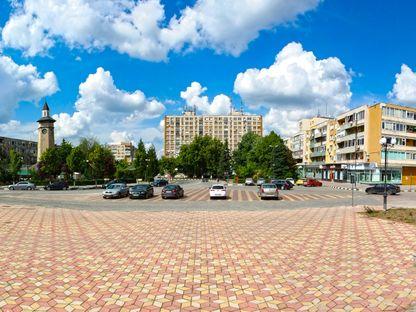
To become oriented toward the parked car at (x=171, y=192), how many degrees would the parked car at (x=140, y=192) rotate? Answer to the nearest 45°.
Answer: approximately 90° to its left

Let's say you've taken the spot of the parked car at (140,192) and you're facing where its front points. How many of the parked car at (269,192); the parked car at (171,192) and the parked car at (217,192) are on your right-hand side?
0

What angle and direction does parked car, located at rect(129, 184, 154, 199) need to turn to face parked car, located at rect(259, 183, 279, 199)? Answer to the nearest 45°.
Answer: approximately 135° to its left

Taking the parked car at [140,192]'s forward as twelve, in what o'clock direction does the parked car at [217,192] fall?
the parked car at [217,192] is roughly at 8 o'clock from the parked car at [140,192].

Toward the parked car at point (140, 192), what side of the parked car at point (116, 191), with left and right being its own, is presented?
left

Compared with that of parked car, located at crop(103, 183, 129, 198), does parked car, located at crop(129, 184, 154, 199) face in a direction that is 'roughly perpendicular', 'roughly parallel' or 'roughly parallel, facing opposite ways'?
roughly parallel

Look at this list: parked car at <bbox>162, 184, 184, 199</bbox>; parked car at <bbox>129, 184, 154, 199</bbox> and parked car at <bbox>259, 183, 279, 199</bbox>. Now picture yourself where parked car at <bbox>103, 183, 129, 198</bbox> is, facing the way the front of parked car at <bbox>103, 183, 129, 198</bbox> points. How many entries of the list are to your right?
0

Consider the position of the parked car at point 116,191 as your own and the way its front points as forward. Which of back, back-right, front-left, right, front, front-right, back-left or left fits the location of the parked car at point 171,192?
left

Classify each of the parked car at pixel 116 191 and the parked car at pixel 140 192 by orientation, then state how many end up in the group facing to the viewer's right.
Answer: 0

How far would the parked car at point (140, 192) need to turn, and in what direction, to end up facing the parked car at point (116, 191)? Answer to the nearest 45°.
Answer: approximately 90° to its right

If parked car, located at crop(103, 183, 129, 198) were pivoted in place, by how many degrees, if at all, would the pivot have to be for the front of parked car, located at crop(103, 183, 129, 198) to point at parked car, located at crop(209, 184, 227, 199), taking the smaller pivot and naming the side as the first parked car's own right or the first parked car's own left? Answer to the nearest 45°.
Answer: approximately 90° to the first parked car's own left

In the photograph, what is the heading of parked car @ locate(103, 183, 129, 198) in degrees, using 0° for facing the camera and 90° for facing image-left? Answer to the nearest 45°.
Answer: approximately 45°

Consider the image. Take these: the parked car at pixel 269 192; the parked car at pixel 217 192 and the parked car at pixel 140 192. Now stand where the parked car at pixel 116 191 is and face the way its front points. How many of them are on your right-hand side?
0

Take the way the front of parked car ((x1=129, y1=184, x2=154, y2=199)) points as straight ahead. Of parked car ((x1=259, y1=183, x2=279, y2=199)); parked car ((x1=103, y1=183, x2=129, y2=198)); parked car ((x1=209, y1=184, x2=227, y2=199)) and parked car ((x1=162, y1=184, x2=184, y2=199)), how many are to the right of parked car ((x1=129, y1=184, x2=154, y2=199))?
1

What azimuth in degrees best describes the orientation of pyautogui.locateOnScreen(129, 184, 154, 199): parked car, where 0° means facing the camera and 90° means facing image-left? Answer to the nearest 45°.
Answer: approximately 45°
